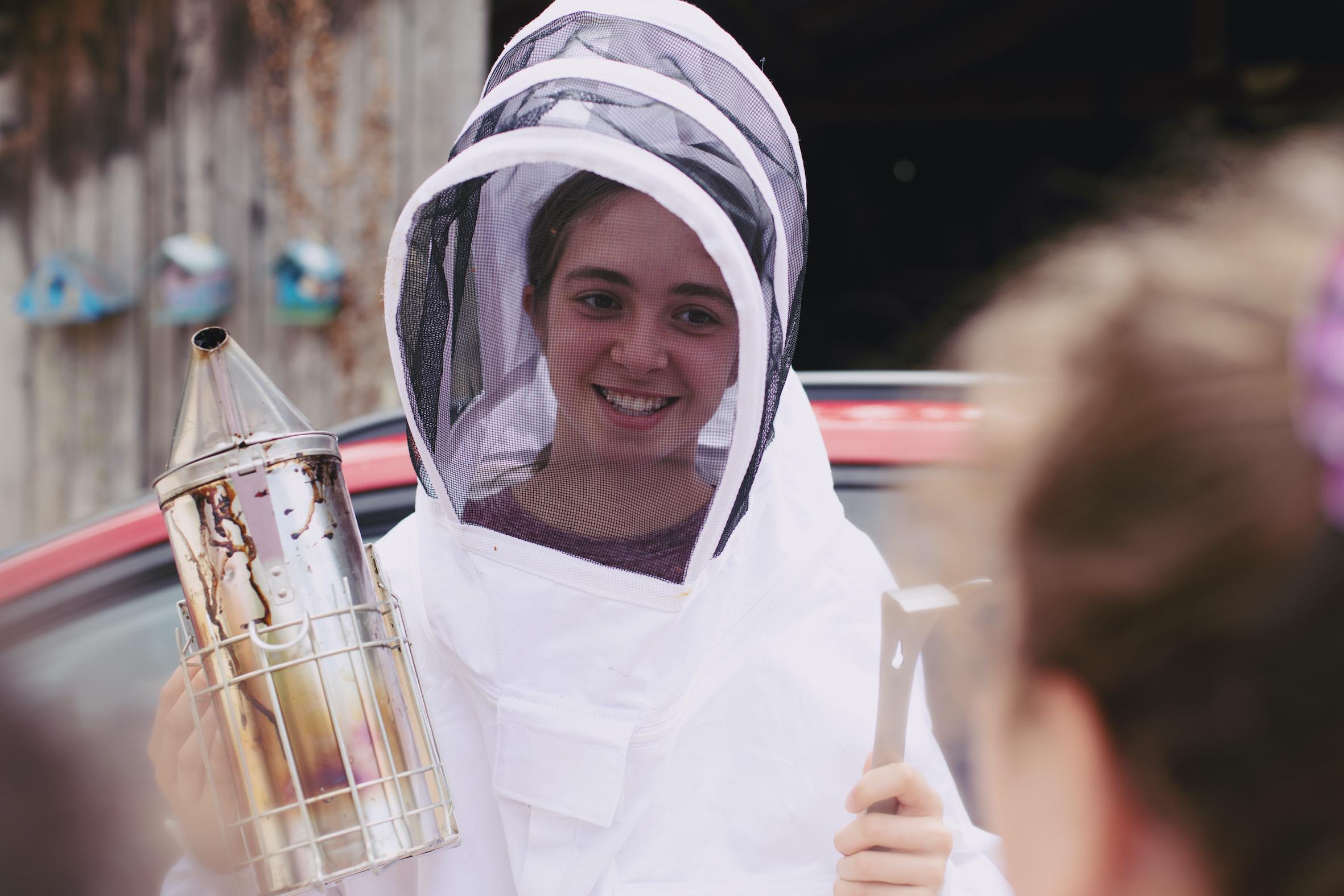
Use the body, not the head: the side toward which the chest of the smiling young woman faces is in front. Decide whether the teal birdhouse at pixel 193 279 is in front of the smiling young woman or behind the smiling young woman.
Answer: behind

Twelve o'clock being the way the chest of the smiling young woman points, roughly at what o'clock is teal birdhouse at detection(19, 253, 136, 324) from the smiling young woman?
The teal birdhouse is roughly at 5 o'clock from the smiling young woman.

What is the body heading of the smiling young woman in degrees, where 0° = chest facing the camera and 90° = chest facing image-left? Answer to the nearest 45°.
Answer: approximately 0°

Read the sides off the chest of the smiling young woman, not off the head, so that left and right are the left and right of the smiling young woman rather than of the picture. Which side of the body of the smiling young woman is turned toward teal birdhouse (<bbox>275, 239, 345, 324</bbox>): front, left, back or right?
back
